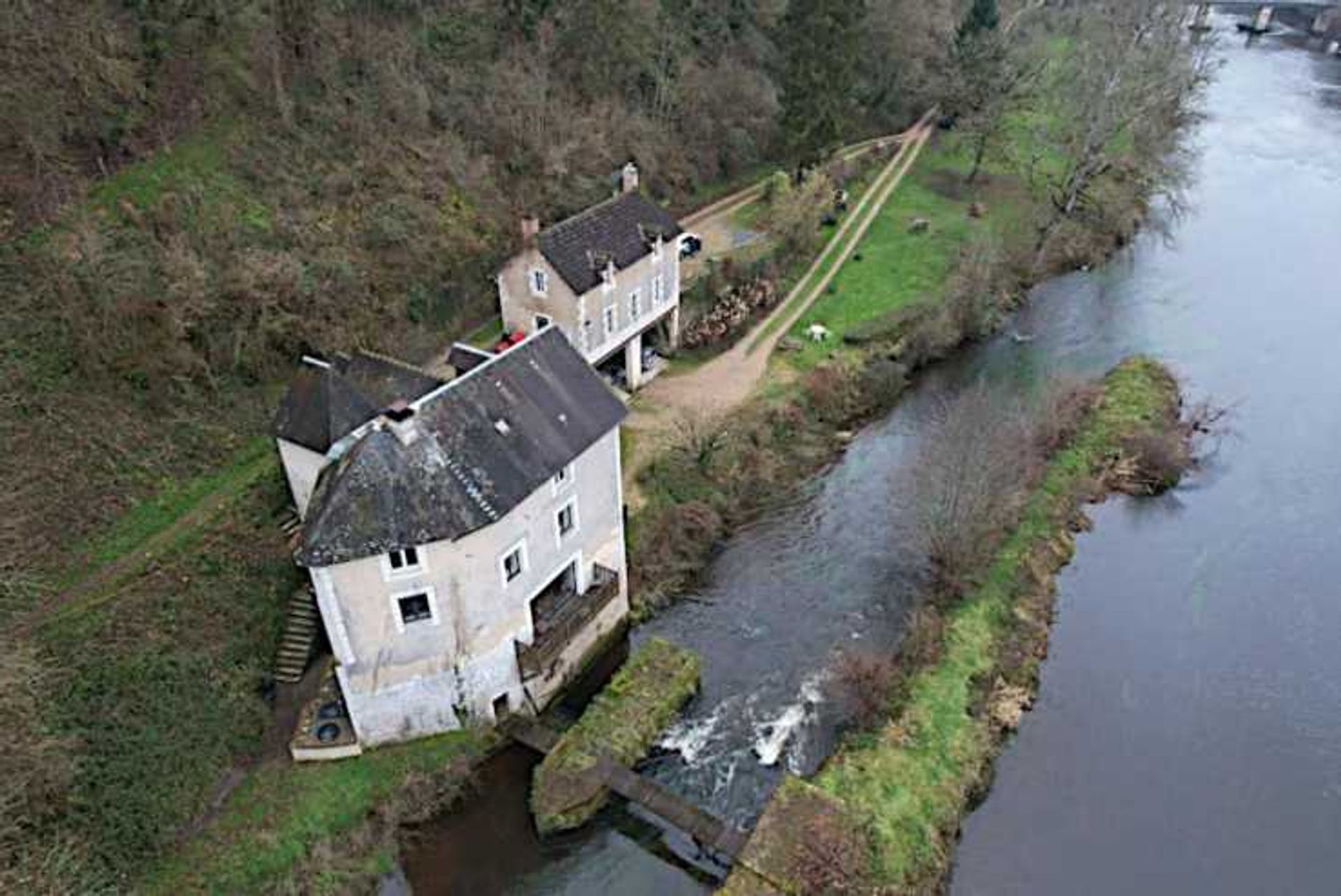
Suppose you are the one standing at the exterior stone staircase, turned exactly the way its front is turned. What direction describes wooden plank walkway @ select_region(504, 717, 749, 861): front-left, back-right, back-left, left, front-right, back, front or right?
front-left

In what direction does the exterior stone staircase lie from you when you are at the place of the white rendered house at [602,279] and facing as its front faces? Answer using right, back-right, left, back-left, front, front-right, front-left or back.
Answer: right

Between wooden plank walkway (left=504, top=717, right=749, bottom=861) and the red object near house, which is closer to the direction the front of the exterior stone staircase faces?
the wooden plank walkway

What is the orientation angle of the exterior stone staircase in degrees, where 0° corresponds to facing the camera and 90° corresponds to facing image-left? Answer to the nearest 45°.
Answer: approximately 0°

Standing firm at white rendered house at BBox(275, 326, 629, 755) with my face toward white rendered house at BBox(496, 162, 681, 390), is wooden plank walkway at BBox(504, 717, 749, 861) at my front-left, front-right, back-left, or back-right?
back-right

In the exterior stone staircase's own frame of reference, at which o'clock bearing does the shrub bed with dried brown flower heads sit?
The shrub bed with dried brown flower heads is roughly at 8 o'clock from the exterior stone staircase.

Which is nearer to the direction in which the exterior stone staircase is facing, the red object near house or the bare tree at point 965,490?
the bare tree

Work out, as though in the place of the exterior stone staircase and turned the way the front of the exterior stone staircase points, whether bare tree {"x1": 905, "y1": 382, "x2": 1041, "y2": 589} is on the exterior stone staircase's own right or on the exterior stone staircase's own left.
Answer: on the exterior stone staircase's own left

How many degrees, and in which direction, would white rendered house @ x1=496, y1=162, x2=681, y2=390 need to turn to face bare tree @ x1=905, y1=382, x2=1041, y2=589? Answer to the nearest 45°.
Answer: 0° — it already faces it

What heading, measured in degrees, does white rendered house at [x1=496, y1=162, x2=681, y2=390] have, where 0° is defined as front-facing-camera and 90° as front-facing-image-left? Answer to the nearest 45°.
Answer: approximately 315°

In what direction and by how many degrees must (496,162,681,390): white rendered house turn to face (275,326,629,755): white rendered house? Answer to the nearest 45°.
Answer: approximately 45° to its right
